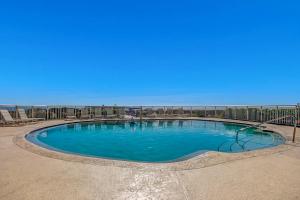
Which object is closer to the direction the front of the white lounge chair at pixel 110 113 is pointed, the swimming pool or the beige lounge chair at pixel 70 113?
the swimming pool

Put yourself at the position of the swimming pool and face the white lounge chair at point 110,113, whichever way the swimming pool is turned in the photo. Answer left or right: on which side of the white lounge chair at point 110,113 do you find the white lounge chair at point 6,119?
left

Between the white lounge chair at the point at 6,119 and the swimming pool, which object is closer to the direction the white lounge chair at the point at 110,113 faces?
the swimming pool

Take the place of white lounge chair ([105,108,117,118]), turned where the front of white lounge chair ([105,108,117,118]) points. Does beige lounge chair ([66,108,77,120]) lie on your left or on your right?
on your right

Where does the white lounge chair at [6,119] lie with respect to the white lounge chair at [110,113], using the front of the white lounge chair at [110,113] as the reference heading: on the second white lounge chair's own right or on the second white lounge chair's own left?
on the second white lounge chair's own right
